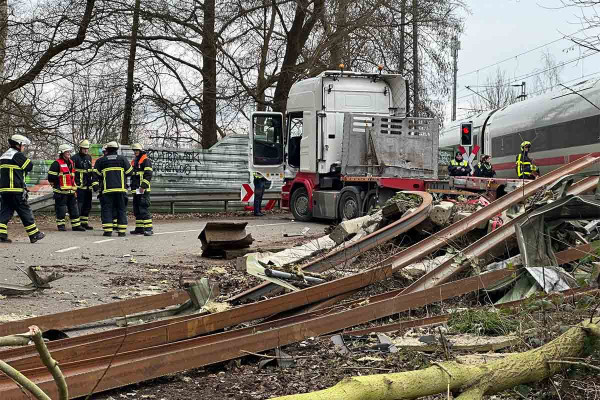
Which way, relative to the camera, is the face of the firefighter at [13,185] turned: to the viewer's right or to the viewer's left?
to the viewer's right

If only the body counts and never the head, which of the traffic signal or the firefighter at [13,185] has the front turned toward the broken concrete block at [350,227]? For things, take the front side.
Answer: the traffic signal

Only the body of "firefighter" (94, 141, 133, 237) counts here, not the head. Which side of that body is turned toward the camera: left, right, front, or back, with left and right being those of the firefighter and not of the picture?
back

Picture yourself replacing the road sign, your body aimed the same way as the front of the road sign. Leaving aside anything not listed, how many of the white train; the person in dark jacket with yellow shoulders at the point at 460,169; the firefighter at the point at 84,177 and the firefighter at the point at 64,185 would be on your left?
2

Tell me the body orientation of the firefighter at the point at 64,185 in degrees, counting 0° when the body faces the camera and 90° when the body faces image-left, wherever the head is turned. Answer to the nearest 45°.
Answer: approximately 315°
